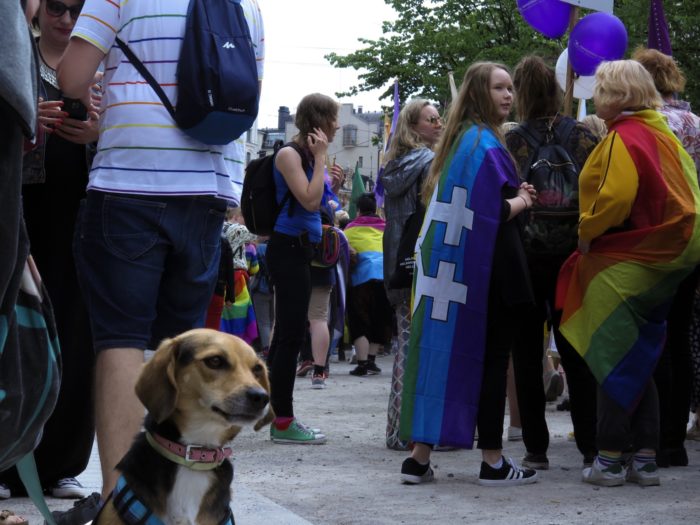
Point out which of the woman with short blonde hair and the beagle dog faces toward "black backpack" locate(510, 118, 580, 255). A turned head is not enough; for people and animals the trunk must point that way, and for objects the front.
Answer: the woman with short blonde hair

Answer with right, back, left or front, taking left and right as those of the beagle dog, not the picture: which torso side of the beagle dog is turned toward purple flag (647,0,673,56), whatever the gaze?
left

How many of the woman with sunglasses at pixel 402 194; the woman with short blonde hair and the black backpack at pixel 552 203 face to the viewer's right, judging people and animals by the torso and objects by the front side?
1

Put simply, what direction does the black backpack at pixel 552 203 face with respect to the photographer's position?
facing the viewer

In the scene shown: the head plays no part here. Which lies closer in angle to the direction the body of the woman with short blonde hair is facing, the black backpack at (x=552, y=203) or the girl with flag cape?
the black backpack

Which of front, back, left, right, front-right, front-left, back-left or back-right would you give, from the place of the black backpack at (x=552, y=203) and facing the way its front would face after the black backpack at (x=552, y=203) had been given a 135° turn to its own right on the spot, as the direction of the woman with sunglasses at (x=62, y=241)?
left

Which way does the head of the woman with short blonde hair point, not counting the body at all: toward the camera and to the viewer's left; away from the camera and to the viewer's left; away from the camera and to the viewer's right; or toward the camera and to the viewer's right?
away from the camera and to the viewer's left

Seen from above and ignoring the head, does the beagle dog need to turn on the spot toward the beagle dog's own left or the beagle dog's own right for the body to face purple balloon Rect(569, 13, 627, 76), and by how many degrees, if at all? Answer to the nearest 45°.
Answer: approximately 90° to the beagle dog's own left

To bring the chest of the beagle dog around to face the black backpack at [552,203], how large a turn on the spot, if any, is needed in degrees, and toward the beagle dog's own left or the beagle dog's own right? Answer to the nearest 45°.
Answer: approximately 90° to the beagle dog's own left

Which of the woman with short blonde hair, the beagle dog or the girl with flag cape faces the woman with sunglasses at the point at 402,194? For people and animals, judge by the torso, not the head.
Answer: the woman with short blonde hair

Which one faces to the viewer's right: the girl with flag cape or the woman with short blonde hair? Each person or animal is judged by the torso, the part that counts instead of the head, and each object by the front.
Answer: the girl with flag cape

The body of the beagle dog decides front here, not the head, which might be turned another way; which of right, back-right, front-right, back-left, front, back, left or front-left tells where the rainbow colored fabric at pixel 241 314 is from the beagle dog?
back-left

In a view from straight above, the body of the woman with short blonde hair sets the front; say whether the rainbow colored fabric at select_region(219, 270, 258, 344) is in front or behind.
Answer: in front

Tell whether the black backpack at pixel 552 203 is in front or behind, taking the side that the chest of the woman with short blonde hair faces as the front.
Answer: in front

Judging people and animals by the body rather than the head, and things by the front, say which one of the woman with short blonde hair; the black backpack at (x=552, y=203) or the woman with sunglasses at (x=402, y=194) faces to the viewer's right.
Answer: the woman with sunglasses

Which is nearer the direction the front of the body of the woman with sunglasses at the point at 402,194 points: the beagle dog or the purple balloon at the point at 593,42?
the purple balloon
